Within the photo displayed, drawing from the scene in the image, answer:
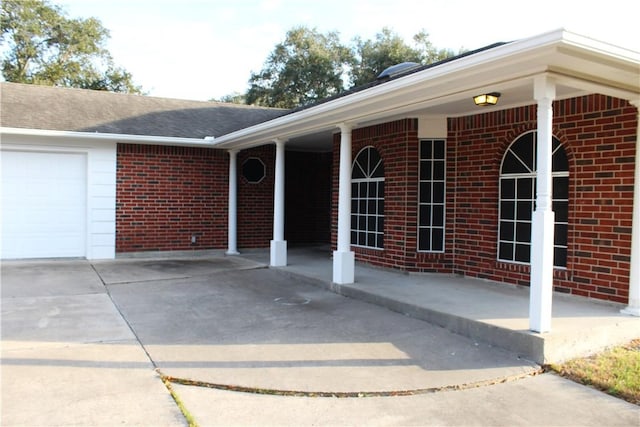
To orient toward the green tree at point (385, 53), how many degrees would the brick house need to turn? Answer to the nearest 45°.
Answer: approximately 135° to its right

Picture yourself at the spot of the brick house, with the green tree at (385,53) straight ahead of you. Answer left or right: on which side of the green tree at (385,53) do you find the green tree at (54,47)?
left

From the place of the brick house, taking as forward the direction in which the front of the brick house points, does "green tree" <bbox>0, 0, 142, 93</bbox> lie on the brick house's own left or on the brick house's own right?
on the brick house's own right

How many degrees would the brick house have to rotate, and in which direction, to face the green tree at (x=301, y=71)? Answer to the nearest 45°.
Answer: approximately 135° to its right

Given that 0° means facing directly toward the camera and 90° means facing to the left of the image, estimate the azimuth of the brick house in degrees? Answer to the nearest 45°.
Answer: approximately 45°
